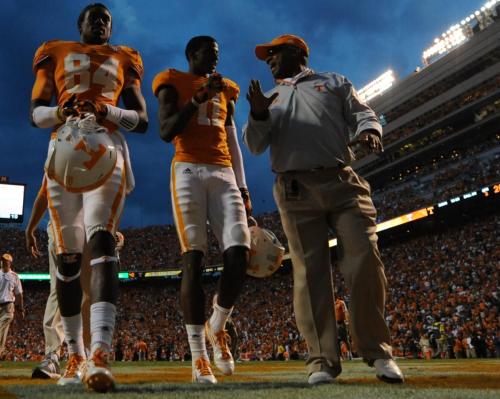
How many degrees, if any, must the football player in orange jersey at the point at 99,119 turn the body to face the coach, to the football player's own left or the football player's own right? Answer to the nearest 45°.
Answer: approximately 90° to the football player's own left

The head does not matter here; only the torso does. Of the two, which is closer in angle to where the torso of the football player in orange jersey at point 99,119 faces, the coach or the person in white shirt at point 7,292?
the coach

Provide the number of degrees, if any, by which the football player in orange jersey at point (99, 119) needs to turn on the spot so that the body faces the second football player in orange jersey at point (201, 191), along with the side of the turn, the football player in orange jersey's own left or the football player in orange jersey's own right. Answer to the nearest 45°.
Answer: approximately 135° to the football player in orange jersey's own left

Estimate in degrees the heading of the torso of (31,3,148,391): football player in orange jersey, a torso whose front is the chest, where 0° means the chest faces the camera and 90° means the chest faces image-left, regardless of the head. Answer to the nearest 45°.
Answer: approximately 0°

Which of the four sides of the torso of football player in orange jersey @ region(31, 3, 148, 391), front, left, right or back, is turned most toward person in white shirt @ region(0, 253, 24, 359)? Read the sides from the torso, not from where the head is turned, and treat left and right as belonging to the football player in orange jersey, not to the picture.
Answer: back
